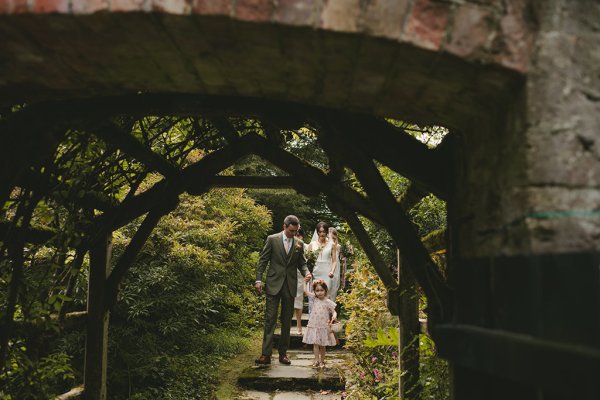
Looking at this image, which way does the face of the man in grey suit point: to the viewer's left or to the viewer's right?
to the viewer's right

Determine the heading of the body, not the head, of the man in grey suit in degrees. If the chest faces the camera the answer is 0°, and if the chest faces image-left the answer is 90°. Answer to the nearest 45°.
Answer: approximately 0°

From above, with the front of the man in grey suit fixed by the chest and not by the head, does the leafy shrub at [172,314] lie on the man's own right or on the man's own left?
on the man's own right

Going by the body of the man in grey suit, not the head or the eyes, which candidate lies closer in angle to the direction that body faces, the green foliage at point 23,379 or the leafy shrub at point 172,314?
the green foliage

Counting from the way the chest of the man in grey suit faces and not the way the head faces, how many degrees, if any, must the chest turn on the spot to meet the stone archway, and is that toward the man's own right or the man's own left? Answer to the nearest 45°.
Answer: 0° — they already face it
